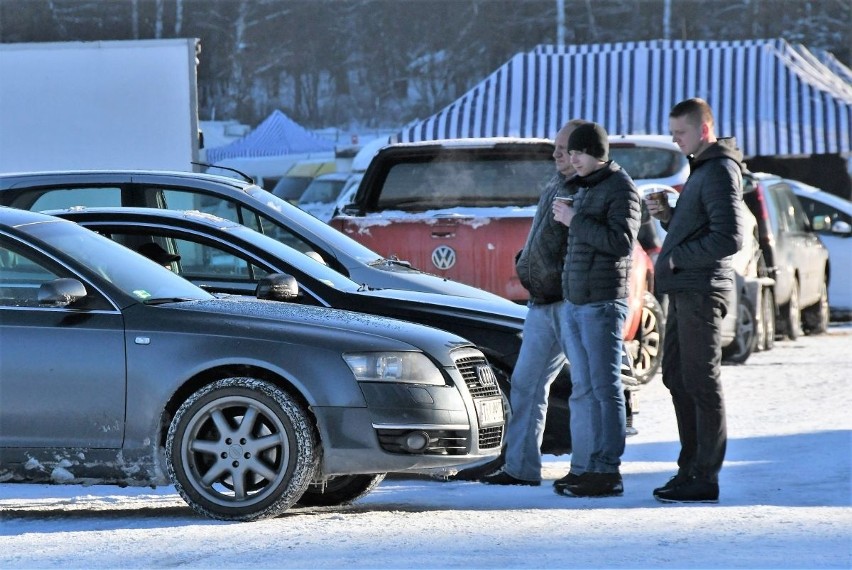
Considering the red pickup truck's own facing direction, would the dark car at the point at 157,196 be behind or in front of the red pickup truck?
behind

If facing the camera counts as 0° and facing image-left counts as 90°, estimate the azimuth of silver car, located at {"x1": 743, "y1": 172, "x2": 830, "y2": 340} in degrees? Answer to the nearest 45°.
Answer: approximately 225°

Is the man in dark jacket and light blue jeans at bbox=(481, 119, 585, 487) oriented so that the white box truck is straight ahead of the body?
no

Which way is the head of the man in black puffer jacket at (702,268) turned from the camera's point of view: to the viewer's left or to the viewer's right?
to the viewer's left

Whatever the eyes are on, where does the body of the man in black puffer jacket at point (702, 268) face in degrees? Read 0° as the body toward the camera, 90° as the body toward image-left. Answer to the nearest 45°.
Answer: approximately 90°

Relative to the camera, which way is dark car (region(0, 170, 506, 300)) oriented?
to the viewer's right

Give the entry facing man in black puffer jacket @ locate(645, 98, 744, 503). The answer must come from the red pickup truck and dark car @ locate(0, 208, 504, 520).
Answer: the dark car

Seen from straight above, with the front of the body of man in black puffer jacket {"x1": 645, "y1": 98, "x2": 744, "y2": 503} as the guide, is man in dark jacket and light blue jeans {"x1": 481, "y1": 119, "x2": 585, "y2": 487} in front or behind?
in front

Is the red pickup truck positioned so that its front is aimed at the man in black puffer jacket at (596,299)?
no

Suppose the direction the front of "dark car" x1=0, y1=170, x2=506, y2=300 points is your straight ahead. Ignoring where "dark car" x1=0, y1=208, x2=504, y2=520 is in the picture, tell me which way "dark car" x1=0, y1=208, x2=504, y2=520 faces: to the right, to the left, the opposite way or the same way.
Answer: the same way

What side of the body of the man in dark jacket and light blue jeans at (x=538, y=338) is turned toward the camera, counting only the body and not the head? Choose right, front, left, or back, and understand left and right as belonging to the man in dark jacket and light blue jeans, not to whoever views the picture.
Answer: left

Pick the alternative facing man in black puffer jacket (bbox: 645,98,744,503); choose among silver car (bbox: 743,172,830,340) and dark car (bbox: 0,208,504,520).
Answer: dark car (bbox: 0,208,504,520)

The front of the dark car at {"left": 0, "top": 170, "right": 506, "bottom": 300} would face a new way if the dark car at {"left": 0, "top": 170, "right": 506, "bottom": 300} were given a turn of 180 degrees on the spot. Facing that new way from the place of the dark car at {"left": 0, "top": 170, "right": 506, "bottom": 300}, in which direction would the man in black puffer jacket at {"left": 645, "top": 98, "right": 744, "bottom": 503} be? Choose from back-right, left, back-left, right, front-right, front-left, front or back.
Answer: back-left
